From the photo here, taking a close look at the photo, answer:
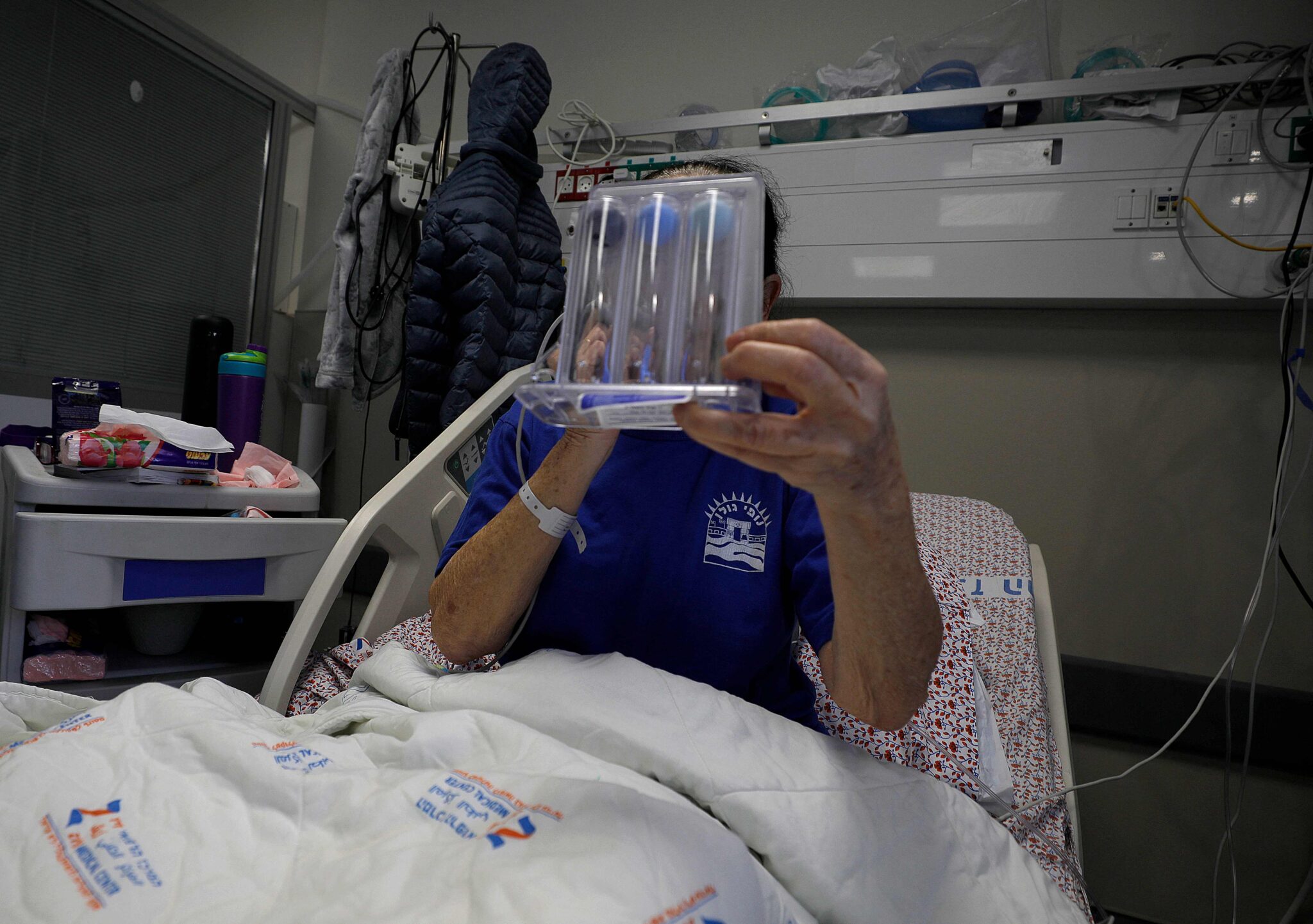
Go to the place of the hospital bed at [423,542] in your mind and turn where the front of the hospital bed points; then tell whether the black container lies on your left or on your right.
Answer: on your right

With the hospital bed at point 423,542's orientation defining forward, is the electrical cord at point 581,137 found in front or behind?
behind

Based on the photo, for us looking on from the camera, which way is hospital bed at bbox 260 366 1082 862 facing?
facing the viewer

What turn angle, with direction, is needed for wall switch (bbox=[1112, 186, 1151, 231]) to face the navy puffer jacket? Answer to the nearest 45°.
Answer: approximately 90° to its right

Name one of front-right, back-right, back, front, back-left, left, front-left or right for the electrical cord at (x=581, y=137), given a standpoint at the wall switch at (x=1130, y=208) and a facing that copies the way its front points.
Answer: right

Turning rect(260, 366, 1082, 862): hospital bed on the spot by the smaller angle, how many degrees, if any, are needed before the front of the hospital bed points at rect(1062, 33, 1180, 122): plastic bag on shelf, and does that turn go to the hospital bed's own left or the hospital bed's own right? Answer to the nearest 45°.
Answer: approximately 90° to the hospital bed's own left

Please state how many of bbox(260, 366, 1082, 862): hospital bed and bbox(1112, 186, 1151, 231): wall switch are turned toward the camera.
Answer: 2

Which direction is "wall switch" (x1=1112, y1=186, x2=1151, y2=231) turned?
toward the camera

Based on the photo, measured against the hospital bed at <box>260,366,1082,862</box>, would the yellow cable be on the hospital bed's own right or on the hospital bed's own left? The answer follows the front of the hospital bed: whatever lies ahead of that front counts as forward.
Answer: on the hospital bed's own left

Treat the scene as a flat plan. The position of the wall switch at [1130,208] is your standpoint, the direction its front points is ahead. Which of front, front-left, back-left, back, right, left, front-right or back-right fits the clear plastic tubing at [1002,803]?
front

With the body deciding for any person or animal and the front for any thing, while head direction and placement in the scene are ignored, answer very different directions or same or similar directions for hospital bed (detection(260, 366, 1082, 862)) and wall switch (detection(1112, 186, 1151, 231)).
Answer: same or similar directions
